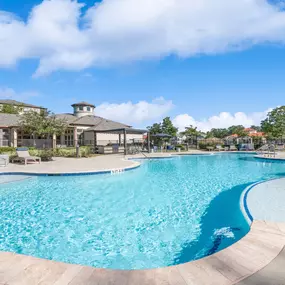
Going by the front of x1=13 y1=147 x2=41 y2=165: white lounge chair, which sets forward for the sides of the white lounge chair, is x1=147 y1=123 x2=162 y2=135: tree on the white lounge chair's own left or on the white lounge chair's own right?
on the white lounge chair's own left

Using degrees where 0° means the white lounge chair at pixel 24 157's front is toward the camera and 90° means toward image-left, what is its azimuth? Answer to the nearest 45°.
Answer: approximately 315°

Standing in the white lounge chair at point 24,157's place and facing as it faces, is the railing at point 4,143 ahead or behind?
behind

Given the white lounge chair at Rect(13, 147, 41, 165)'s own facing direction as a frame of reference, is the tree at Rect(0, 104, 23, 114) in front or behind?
behind

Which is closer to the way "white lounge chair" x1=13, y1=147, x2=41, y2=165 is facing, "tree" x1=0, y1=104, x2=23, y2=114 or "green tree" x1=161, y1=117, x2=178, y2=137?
the green tree

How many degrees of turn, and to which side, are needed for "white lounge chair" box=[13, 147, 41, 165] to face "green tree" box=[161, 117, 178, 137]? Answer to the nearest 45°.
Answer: approximately 90° to its left

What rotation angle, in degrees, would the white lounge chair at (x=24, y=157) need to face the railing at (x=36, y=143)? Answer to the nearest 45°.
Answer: approximately 135° to its left

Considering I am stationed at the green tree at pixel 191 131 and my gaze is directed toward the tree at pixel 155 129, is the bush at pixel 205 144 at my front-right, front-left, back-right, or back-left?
back-left

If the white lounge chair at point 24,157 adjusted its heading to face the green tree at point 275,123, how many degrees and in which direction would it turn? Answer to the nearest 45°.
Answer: approximately 45° to its left

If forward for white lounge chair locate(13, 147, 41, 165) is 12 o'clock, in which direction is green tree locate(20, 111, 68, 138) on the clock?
The green tree is roughly at 8 o'clock from the white lounge chair.
